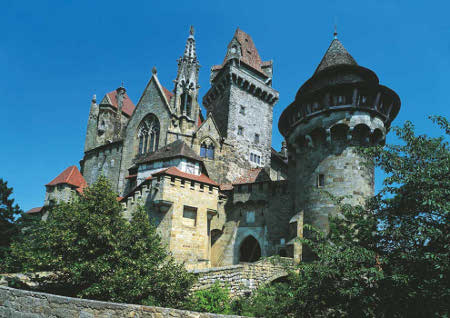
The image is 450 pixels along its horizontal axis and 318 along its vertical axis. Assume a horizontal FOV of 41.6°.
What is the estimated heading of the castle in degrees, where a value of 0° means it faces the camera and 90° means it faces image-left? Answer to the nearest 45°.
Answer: approximately 0°

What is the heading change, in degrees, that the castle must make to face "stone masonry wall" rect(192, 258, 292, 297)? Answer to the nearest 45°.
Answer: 0° — it already faces it

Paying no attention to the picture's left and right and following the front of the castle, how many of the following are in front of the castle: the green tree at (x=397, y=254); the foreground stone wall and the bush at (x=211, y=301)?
3

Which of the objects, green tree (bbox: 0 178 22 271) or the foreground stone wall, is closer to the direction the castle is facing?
the foreground stone wall

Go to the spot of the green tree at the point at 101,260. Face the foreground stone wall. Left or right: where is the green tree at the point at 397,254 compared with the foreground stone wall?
left

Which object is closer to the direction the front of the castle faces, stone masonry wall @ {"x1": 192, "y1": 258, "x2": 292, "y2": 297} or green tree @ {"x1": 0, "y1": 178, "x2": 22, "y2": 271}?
the stone masonry wall

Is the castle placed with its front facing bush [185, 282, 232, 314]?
yes

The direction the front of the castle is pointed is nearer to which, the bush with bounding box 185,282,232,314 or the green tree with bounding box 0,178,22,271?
the bush

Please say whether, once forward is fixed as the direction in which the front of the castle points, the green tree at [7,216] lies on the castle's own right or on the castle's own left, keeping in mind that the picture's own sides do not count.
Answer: on the castle's own right
